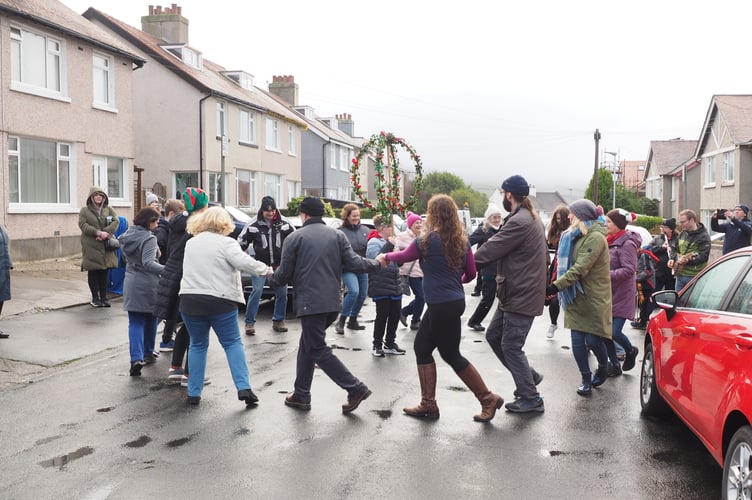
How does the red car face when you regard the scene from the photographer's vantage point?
facing away from the viewer and to the left of the viewer

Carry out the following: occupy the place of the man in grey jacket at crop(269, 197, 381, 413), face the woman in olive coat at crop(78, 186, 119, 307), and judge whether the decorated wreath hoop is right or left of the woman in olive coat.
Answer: right

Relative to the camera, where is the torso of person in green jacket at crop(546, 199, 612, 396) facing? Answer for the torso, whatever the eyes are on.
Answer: to the viewer's left

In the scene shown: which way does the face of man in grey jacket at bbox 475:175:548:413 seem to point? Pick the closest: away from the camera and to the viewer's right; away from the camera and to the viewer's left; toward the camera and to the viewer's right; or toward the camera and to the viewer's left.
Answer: away from the camera and to the viewer's left

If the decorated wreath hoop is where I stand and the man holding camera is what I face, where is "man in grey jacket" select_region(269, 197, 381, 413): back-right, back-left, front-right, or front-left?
back-right

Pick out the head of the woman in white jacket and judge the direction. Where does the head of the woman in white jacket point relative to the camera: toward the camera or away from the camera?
away from the camera

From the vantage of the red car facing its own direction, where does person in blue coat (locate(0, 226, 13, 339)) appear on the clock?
The person in blue coat is roughly at 11 o'clock from the red car.
